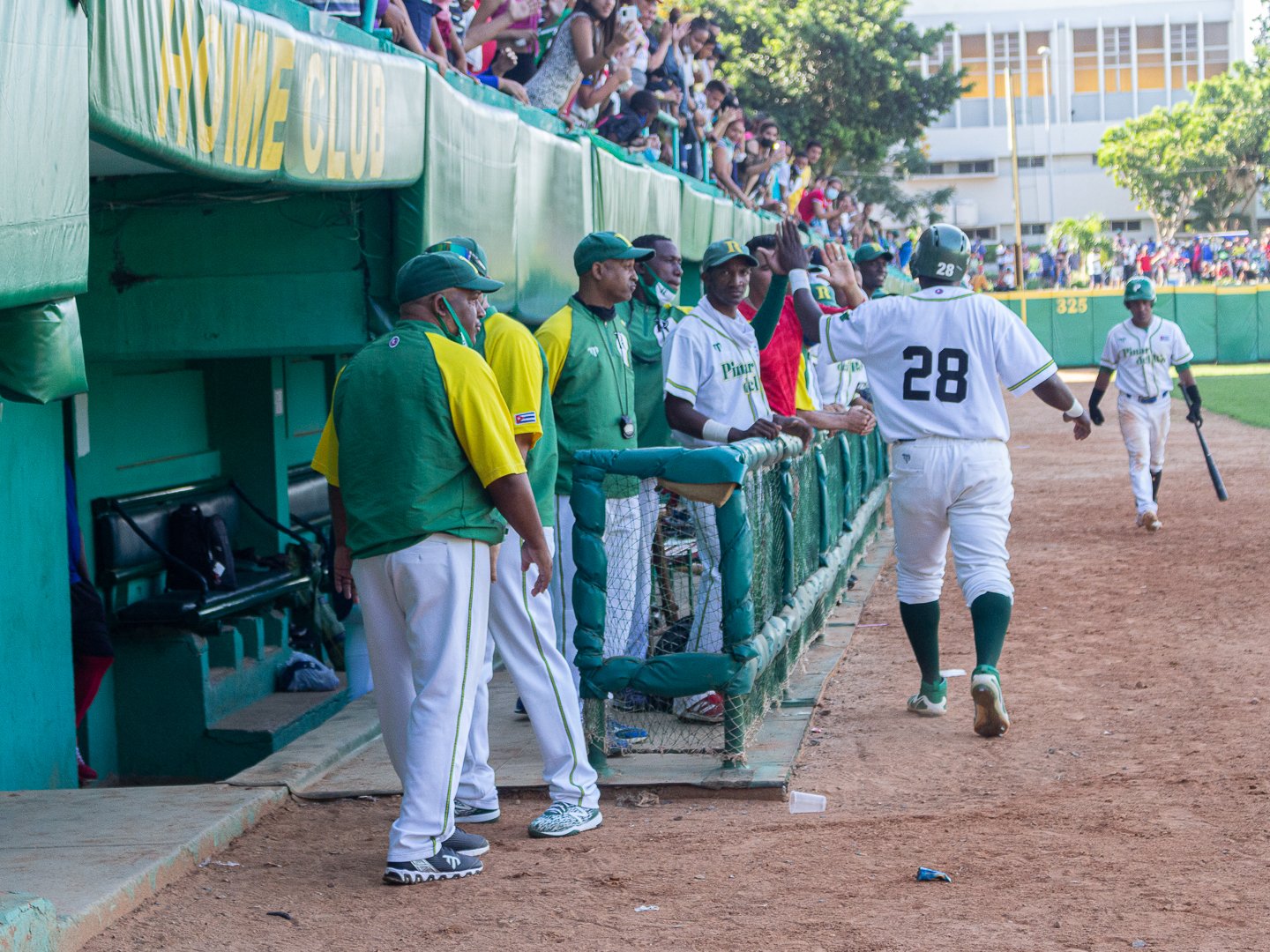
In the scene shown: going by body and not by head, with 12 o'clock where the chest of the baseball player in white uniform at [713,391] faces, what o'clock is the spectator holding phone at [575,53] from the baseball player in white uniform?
The spectator holding phone is roughly at 7 o'clock from the baseball player in white uniform.

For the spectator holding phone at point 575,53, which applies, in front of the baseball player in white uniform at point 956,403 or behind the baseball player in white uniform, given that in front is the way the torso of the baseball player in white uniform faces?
in front

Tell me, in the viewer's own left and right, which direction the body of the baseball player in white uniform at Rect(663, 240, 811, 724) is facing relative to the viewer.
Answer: facing the viewer and to the right of the viewer

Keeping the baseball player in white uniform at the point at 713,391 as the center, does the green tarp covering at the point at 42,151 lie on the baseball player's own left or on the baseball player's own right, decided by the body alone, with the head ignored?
on the baseball player's own right

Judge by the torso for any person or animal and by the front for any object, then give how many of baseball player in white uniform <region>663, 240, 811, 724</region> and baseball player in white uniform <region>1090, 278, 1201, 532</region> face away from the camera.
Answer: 0

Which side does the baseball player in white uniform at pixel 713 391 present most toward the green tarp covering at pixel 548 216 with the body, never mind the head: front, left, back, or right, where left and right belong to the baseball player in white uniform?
back

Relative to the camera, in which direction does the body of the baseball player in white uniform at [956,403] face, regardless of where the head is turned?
away from the camera

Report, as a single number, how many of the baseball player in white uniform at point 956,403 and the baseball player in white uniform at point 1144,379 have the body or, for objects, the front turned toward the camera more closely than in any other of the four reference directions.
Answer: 1

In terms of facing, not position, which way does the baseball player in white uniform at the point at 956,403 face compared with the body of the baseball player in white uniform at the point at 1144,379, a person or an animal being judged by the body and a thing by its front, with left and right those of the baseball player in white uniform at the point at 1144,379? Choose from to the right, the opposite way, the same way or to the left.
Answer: the opposite way

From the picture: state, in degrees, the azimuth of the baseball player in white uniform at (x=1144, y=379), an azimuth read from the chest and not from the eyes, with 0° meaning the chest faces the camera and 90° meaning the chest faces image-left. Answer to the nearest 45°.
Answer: approximately 0°

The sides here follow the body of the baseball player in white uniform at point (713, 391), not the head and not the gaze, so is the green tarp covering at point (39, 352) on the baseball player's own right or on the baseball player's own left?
on the baseball player's own right

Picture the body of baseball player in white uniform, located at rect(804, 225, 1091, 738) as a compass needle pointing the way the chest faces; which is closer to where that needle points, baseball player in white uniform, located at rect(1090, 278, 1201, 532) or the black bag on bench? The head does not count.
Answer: the baseball player in white uniform

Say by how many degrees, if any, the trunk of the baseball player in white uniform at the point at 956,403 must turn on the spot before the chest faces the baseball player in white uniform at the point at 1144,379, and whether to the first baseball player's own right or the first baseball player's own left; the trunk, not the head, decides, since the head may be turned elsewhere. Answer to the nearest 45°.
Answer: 0° — they already face them

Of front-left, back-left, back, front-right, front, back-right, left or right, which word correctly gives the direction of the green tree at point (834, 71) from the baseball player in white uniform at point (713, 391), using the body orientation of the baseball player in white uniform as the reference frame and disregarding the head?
back-left
